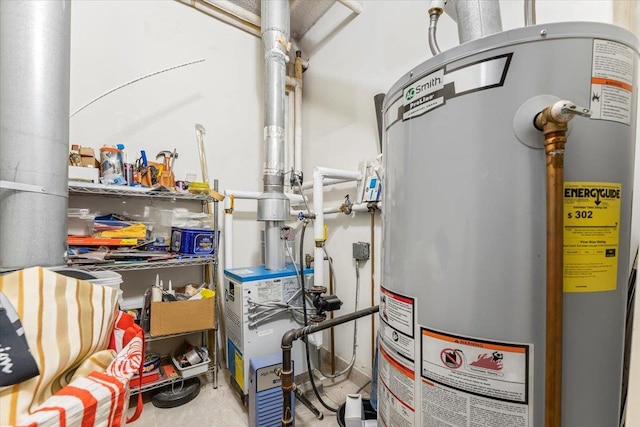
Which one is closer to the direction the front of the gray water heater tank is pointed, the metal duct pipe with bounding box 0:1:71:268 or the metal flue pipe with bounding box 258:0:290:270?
the metal duct pipe

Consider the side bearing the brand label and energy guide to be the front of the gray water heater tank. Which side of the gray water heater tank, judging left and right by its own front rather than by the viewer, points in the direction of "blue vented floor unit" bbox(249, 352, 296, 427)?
right

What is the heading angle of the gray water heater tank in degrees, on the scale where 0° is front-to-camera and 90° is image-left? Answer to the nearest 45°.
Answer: approximately 45°

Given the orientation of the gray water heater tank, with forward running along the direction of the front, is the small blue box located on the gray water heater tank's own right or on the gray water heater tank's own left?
on the gray water heater tank's own right

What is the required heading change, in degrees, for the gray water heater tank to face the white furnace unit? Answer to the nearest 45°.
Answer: approximately 90° to its right

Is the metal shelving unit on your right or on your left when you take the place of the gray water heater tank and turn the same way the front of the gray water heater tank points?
on your right

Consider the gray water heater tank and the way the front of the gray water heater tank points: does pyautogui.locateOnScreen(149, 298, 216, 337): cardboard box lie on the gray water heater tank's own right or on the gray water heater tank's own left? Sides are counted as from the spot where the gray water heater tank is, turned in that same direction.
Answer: on the gray water heater tank's own right

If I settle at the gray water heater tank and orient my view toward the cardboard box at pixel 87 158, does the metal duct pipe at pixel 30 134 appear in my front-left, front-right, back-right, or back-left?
front-left

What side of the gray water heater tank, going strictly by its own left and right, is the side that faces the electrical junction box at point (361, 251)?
right

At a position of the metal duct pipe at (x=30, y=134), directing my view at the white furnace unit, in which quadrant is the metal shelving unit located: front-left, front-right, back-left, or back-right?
front-left
